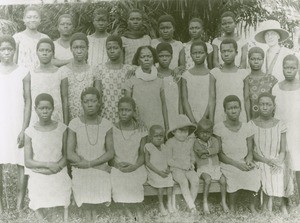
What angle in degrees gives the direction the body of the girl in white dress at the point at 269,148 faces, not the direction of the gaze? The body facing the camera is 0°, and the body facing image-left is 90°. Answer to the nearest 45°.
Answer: approximately 0°

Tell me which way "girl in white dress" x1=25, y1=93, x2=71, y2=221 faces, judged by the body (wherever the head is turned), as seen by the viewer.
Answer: toward the camera

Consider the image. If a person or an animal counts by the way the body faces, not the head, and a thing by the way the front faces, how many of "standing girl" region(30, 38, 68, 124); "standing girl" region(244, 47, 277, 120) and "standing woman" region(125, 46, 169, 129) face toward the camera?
3

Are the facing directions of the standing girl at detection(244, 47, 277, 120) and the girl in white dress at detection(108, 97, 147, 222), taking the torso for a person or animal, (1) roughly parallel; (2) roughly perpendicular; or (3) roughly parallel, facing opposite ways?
roughly parallel

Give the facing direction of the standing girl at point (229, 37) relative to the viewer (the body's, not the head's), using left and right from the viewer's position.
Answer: facing the viewer

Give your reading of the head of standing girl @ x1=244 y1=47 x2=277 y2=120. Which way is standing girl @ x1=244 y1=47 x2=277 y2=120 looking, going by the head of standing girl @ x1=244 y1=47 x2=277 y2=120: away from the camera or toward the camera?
toward the camera

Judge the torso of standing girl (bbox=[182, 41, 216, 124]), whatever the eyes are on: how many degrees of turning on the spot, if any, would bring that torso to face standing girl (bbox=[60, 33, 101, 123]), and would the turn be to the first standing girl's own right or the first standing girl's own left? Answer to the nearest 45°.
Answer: approximately 90° to the first standing girl's own right

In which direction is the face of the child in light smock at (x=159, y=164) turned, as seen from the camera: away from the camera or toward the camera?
toward the camera

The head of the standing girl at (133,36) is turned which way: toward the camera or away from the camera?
toward the camera

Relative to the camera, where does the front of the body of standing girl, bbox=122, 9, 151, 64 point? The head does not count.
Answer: toward the camera

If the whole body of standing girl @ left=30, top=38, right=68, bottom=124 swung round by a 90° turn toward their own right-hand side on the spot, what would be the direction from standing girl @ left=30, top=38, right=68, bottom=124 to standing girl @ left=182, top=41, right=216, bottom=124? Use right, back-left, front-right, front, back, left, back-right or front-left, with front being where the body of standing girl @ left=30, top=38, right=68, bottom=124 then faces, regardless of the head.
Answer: back

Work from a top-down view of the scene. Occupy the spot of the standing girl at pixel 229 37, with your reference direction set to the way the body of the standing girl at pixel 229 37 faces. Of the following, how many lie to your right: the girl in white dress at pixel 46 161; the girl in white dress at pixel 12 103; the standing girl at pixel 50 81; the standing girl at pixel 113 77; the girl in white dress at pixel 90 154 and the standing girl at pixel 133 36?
6

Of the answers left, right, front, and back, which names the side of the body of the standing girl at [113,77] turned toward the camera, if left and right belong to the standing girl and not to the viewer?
front

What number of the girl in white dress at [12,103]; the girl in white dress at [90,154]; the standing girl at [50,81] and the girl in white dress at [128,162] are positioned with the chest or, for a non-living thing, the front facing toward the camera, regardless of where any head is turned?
4
